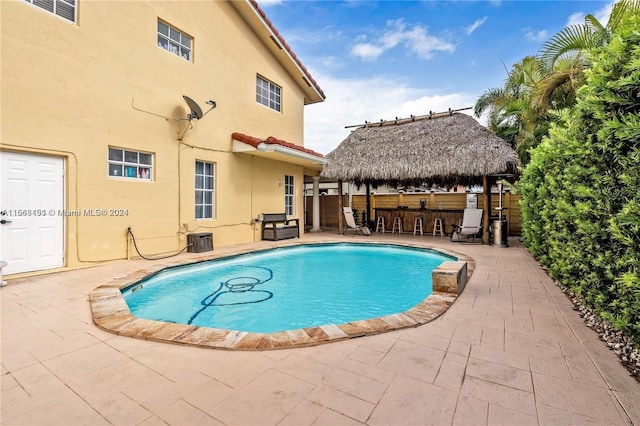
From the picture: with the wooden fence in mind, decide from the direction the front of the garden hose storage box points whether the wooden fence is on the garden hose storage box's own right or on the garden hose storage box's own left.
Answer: on the garden hose storage box's own left

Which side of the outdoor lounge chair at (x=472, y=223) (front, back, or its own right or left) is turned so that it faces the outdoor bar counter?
right

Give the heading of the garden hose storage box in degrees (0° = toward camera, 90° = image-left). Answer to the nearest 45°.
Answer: approximately 315°

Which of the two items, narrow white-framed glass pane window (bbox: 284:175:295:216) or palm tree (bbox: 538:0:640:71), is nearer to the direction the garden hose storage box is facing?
the palm tree

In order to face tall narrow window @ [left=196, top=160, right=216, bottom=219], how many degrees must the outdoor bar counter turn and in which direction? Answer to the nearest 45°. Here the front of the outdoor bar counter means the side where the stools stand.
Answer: approximately 45° to its right

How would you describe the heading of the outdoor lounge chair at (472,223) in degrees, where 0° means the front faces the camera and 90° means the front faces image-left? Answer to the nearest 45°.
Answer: approximately 45°
